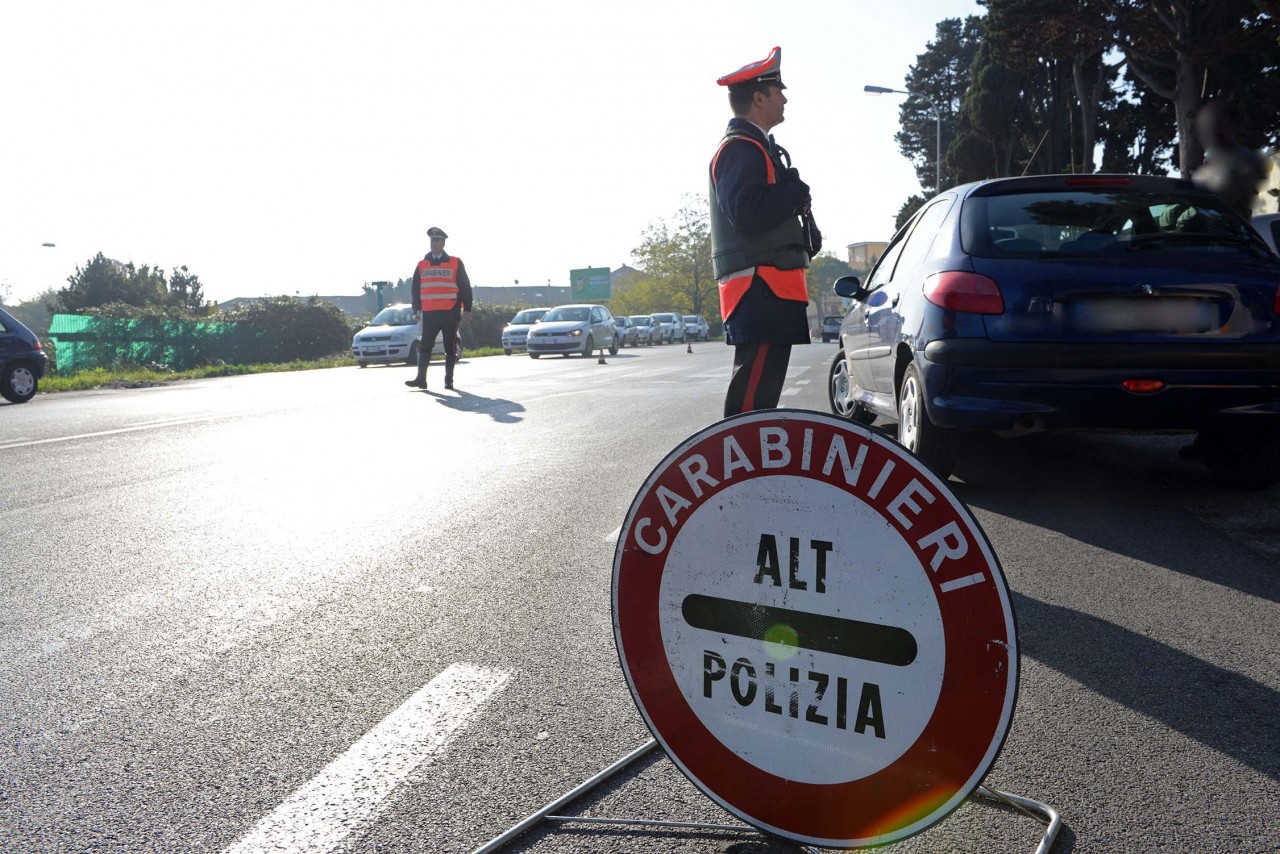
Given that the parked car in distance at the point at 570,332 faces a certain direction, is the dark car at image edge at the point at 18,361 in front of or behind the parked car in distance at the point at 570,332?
in front

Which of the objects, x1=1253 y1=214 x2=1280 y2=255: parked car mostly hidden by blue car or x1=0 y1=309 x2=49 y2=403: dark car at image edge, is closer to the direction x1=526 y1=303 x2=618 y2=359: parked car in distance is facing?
the dark car at image edge

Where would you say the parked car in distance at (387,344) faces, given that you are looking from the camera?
facing the viewer and to the left of the viewer

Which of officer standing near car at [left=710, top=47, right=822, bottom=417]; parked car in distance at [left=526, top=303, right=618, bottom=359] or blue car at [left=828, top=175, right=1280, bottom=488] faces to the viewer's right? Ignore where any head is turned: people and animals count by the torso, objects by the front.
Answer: the officer standing near car

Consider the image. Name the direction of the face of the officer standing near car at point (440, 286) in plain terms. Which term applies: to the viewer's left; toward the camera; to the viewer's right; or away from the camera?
toward the camera

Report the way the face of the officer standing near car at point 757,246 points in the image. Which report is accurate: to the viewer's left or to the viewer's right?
to the viewer's right

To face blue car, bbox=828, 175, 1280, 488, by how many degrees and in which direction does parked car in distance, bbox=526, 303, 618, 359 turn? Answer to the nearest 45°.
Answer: approximately 45° to its left

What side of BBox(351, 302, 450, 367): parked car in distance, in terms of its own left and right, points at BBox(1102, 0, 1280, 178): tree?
left

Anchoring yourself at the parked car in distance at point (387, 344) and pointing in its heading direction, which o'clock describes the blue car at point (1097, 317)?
The blue car is roughly at 10 o'clock from the parked car in distance.

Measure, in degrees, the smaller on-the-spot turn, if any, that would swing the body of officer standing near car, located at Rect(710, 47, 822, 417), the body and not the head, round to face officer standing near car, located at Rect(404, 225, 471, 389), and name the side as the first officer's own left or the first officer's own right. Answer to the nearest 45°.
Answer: approximately 135° to the first officer's own left

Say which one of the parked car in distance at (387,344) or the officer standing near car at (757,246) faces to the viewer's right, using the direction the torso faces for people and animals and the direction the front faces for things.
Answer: the officer standing near car

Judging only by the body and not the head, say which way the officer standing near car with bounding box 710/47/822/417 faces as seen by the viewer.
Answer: to the viewer's right

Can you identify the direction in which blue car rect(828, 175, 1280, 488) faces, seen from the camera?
facing away from the viewer and to the left of the viewer

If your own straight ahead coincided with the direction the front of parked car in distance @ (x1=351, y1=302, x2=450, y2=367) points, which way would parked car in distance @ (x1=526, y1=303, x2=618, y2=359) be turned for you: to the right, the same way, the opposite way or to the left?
the same way

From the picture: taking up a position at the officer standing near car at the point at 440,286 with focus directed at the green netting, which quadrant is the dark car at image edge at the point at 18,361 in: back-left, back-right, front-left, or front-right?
front-left

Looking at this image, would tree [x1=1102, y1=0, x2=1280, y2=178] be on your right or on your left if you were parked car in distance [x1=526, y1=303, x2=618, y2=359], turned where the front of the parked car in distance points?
on your left

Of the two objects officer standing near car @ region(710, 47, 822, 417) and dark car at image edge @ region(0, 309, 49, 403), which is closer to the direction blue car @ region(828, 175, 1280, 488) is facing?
the dark car at image edge
